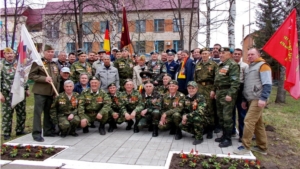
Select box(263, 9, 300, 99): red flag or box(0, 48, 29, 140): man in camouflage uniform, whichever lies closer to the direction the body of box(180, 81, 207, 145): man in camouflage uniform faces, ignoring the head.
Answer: the man in camouflage uniform

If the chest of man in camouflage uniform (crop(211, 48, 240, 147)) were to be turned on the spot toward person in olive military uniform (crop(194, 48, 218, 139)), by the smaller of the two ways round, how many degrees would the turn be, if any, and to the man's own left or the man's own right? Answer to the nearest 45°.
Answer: approximately 90° to the man's own right

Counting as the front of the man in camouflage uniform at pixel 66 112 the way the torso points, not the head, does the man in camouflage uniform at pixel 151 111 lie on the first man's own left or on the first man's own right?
on the first man's own left

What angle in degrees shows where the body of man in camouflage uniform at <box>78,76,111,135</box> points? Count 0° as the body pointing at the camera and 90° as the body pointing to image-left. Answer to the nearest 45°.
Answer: approximately 0°

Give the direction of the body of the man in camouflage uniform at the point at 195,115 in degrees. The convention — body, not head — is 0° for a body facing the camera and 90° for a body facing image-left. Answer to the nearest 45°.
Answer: approximately 45°

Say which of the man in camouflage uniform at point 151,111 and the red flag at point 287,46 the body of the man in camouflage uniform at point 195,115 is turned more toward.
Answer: the man in camouflage uniform

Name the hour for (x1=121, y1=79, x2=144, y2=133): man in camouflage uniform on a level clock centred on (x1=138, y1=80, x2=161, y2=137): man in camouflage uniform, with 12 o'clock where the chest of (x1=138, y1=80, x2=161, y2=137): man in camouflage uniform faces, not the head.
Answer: (x1=121, y1=79, x2=144, y2=133): man in camouflage uniform is roughly at 4 o'clock from (x1=138, y1=80, x2=161, y2=137): man in camouflage uniform.

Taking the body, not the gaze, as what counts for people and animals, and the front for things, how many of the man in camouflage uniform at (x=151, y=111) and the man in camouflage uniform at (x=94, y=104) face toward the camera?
2

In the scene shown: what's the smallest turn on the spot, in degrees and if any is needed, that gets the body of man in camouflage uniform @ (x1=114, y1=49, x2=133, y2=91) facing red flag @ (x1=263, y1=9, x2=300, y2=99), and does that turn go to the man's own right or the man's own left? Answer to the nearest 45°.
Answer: approximately 45° to the man's own left

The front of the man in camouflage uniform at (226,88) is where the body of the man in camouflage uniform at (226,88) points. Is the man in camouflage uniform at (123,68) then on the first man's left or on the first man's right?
on the first man's right

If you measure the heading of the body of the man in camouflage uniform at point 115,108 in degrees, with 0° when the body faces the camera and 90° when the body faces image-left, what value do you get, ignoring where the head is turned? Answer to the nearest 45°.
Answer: approximately 0°
